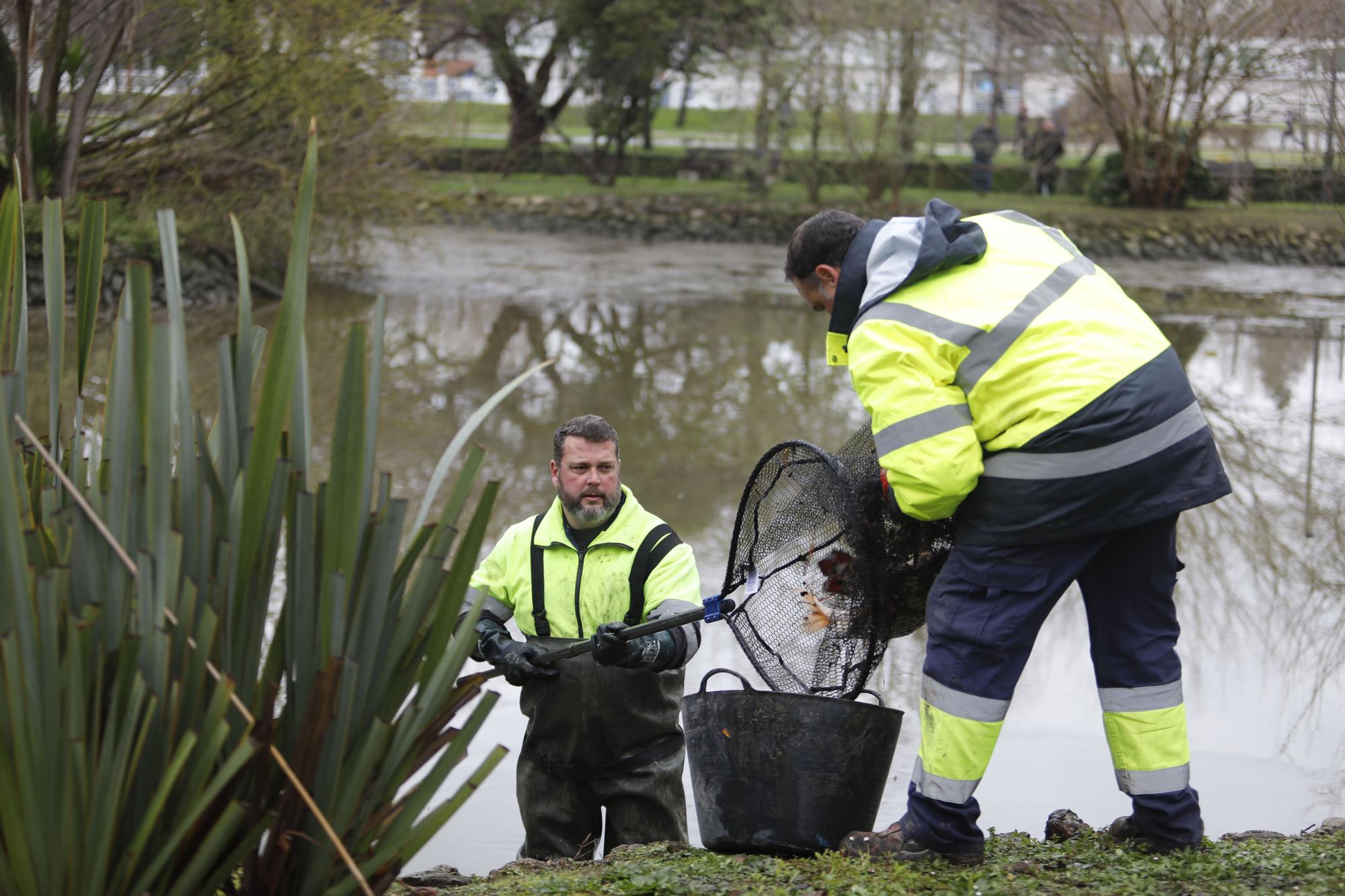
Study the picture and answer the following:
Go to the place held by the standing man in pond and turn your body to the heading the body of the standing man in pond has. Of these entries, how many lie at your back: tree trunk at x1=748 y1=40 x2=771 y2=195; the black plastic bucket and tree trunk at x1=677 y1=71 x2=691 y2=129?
2

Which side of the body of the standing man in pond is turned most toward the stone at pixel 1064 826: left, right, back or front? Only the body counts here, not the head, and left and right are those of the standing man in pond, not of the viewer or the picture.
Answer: left

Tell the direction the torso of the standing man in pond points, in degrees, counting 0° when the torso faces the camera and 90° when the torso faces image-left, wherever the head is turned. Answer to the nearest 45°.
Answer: approximately 0°

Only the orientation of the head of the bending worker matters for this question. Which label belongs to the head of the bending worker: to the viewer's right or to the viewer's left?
to the viewer's left

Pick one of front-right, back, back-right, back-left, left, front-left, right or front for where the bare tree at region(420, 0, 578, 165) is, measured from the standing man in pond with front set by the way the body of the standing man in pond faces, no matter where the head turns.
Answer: back

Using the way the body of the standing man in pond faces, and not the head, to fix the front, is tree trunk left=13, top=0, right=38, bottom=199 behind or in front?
behind

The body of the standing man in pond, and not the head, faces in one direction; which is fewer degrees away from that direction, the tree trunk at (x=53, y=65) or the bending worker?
the bending worker

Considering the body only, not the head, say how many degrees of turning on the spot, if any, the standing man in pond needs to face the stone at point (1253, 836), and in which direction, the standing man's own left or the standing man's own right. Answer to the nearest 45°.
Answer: approximately 90° to the standing man's own left

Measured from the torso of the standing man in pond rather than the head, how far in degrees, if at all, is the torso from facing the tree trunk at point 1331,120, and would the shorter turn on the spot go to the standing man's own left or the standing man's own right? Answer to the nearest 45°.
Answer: approximately 135° to the standing man's own left

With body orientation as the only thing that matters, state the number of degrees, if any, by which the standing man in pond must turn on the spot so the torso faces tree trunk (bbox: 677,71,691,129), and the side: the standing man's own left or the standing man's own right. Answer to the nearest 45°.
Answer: approximately 180°
